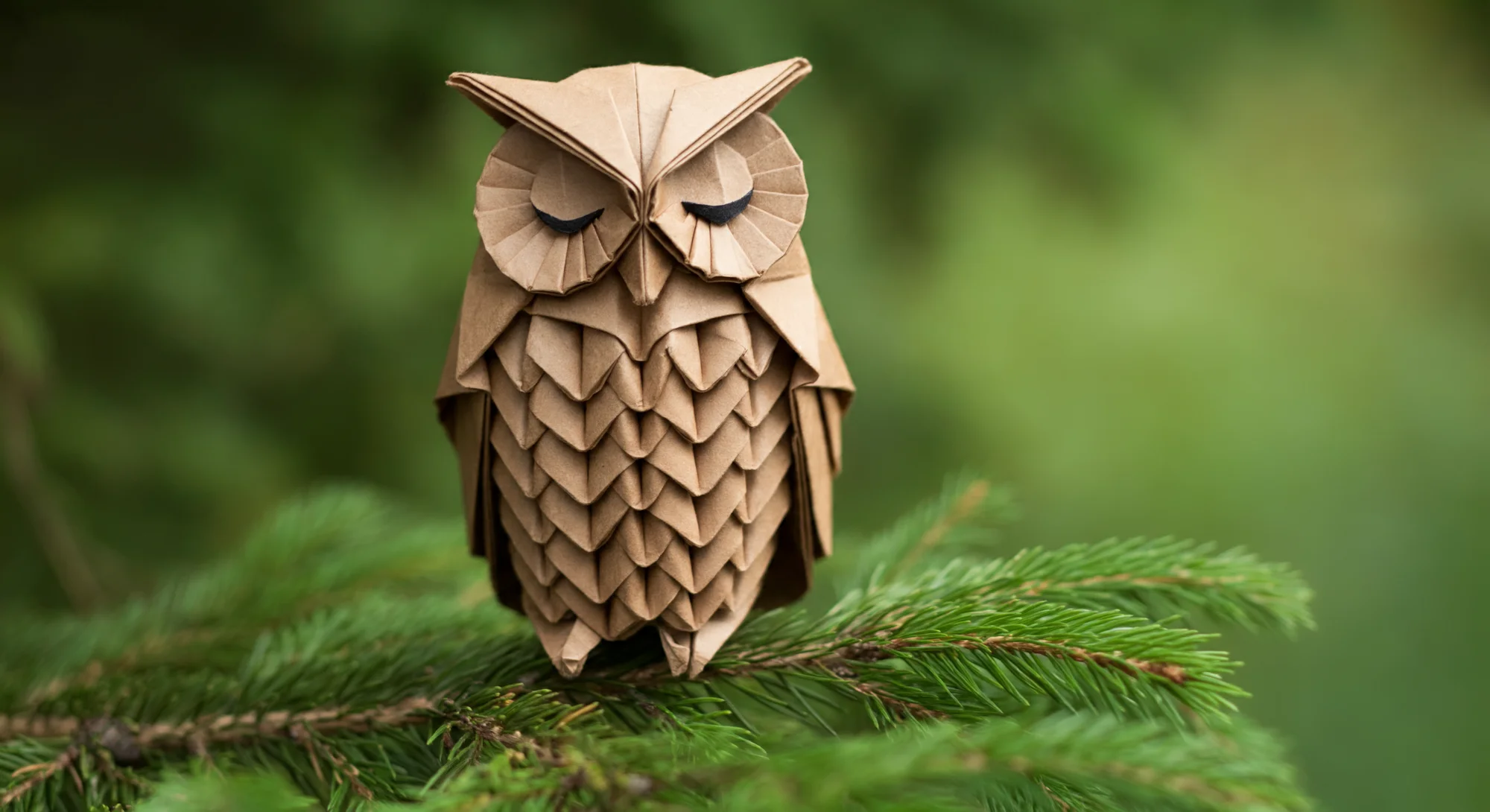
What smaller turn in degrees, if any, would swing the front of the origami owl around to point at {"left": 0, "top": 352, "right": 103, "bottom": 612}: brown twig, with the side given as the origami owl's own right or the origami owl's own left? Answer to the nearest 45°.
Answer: approximately 135° to the origami owl's own right

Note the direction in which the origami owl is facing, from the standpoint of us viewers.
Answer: facing the viewer
